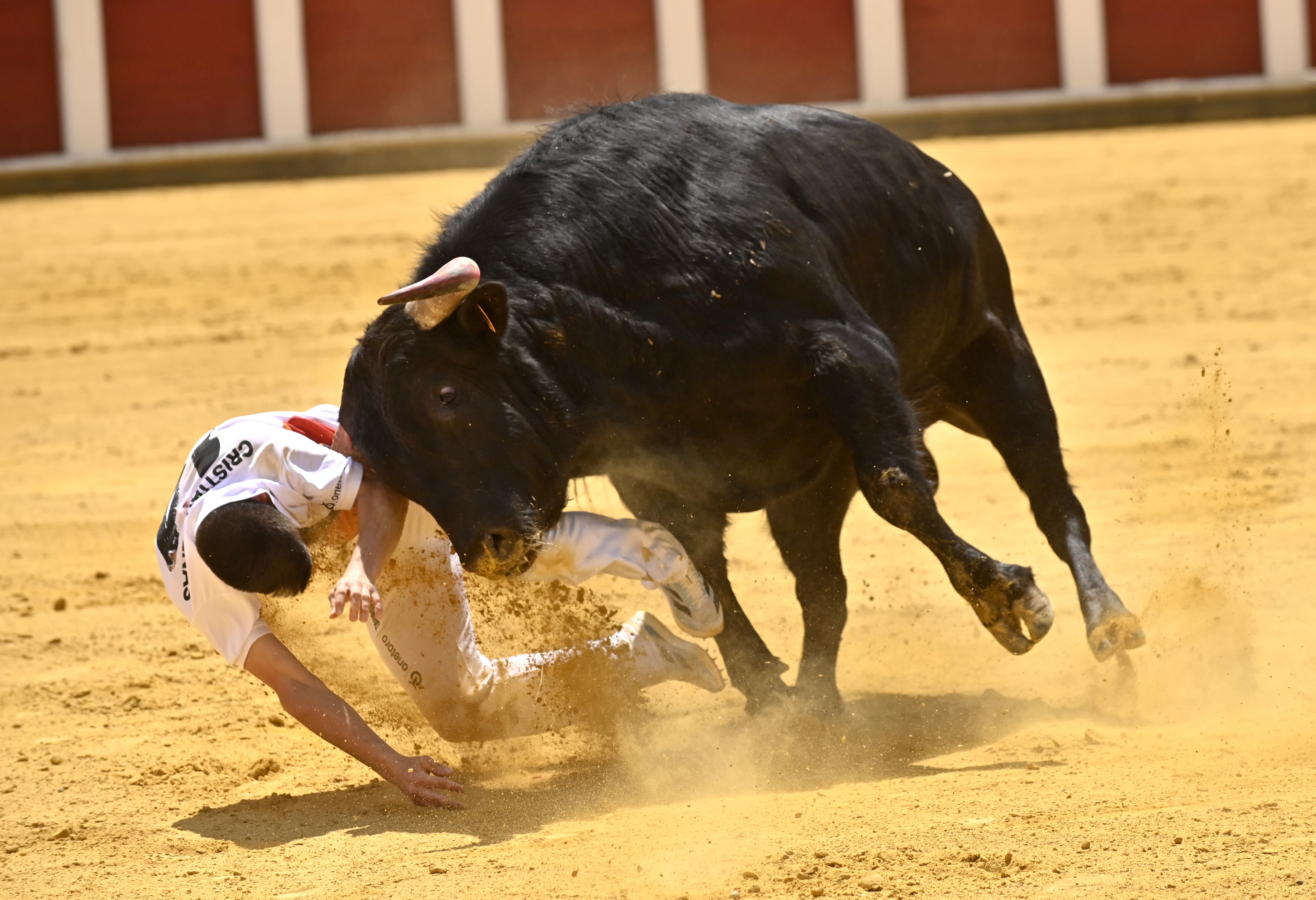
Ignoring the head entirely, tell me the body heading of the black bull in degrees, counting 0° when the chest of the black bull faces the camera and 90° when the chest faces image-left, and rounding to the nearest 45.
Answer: approximately 45°
